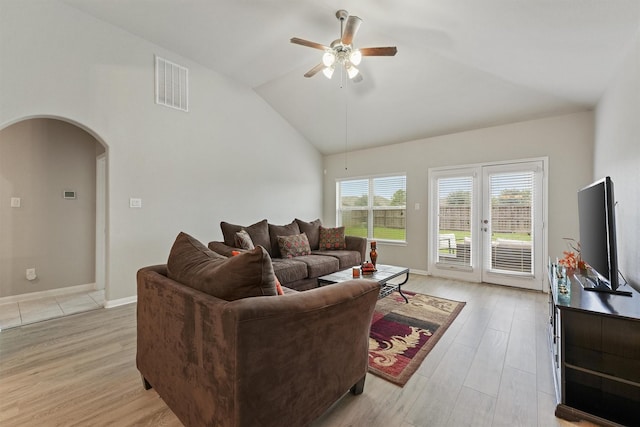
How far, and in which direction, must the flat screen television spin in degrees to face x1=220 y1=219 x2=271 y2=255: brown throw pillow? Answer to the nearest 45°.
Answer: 0° — it already faces it

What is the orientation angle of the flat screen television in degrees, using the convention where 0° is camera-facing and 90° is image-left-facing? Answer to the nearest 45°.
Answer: approximately 90°

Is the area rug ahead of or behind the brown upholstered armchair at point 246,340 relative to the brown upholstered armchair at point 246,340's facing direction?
ahead

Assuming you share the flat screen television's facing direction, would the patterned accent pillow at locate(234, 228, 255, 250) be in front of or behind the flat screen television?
in front

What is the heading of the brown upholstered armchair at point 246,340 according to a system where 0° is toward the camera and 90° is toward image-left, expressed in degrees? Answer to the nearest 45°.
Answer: approximately 225°

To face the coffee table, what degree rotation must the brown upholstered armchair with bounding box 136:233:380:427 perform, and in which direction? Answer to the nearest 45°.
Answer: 0° — it already faces it

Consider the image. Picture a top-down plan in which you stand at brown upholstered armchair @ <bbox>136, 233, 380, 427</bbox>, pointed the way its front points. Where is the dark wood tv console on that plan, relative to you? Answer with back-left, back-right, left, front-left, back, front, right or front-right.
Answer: front-right

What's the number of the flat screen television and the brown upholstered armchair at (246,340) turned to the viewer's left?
1

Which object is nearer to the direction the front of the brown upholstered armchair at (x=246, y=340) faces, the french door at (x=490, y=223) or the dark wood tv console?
the french door

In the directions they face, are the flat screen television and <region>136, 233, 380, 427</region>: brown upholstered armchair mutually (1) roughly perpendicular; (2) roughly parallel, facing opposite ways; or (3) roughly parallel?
roughly perpendicular

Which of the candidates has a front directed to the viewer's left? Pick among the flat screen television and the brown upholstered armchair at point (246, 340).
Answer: the flat screen television

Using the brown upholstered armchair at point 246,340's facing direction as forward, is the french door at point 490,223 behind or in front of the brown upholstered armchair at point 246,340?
in front
